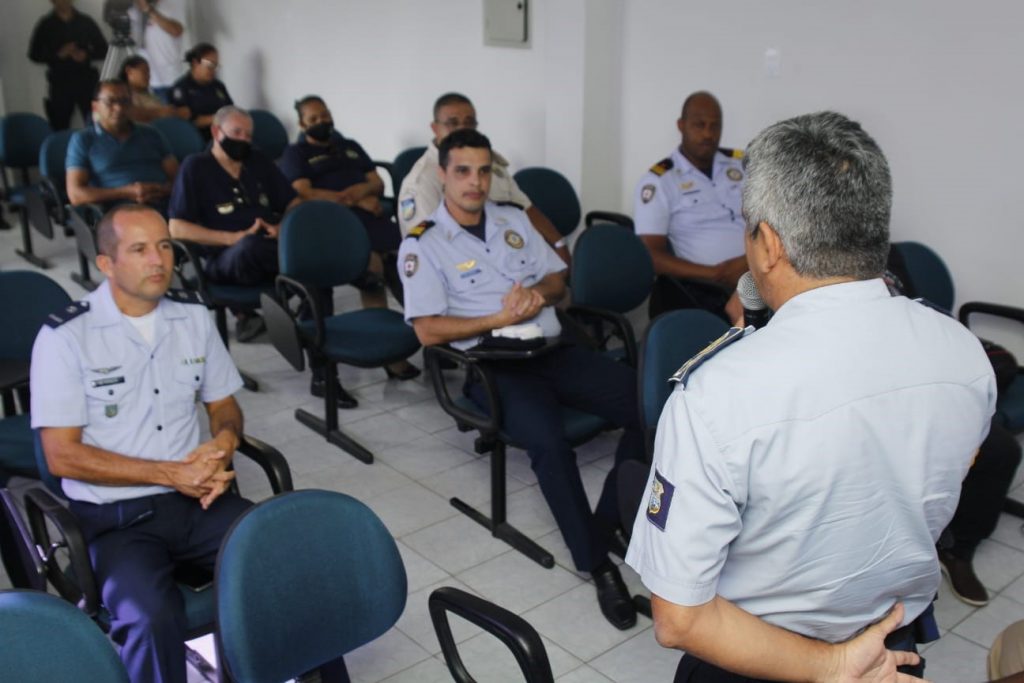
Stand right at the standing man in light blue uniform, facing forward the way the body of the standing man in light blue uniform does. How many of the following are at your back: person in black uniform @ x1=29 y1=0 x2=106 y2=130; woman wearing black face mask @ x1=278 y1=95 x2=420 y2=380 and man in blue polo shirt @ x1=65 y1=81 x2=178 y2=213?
0

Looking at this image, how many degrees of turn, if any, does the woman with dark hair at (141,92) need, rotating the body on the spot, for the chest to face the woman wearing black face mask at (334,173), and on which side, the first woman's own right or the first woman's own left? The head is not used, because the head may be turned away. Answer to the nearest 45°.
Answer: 0° — they already face them

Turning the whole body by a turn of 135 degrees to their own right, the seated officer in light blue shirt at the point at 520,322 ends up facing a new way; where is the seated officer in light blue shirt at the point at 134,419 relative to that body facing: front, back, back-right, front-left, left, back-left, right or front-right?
front-left

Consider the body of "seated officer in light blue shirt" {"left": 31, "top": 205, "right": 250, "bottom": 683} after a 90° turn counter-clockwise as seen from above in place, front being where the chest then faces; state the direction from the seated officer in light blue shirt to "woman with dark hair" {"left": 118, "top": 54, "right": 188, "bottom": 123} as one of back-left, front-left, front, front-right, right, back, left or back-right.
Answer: front-left

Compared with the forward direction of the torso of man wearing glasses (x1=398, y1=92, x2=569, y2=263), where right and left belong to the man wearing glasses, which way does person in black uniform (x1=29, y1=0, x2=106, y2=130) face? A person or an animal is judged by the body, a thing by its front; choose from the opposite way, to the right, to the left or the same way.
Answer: the same way

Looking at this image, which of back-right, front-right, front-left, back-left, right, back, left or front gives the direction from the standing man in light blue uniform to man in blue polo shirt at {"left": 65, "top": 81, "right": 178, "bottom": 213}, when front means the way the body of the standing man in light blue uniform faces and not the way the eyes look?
front

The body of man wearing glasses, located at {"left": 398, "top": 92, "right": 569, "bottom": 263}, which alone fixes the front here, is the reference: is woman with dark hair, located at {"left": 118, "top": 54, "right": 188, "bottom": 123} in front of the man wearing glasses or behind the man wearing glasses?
behind

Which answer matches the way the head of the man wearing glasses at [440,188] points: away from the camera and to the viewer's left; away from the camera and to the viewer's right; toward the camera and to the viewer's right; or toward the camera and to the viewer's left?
toward the camera and to the viewer's right

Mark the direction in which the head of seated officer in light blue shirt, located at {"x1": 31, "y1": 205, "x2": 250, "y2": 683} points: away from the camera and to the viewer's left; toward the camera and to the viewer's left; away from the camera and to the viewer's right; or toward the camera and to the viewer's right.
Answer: toward the camera and to the viewer's right

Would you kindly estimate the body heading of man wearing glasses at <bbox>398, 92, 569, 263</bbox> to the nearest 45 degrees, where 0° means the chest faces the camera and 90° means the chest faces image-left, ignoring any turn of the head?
approximately 315°

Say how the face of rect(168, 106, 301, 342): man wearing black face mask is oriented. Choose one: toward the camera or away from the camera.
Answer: toward the camera

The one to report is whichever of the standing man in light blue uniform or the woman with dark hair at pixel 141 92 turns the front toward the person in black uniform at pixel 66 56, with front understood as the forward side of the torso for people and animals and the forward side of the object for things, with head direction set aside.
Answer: the standing man in light blue uniform

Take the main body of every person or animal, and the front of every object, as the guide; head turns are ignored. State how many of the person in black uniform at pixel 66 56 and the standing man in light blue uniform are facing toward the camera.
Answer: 1

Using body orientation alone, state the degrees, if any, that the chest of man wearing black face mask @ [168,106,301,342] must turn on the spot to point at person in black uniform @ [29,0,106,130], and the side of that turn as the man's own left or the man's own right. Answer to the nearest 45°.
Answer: approximately 135° to the man's own left

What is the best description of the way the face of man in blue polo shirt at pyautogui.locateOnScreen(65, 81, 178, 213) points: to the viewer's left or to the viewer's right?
to the viewer's right

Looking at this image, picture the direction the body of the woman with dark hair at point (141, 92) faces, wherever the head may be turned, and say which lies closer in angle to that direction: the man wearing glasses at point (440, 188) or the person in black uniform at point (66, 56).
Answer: the man wearing glasses

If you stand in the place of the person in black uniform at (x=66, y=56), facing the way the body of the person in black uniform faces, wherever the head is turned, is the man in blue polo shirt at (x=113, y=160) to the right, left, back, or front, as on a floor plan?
front

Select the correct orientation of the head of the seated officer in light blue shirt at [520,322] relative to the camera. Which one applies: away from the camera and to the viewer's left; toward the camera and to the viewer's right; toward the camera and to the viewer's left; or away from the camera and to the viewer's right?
toward the camera and to the viewer's right

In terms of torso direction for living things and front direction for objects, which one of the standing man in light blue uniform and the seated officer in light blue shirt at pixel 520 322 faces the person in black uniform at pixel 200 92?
the standing man in light blue uniform

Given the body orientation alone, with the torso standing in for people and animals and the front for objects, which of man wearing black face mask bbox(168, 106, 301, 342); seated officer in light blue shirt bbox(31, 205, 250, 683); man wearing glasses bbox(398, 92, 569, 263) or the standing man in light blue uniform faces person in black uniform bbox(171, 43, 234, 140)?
the standing man in light blue uniform

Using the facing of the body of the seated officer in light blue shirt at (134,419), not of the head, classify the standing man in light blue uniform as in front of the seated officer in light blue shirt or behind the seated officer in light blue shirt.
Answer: in front

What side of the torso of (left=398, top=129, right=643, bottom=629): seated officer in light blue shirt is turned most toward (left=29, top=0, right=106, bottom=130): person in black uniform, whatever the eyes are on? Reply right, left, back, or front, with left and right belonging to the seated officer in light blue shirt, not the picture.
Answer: back

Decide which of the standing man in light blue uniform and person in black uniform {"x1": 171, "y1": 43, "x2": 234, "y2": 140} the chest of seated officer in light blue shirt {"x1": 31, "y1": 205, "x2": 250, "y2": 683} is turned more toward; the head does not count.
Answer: the standing man in light blue uniform
